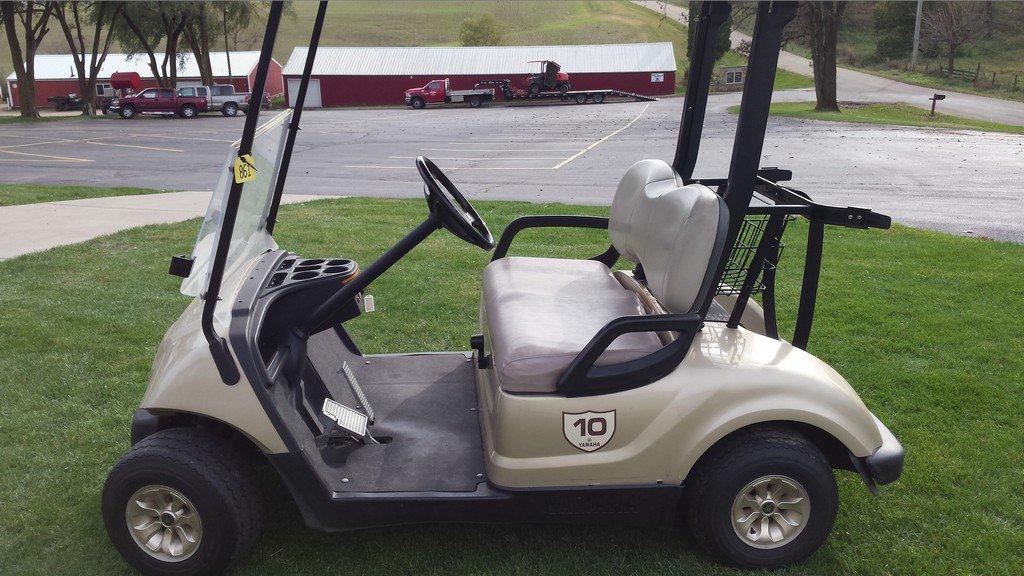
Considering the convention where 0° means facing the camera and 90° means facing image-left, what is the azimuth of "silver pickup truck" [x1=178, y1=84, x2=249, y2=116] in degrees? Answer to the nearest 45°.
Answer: approximately 90°

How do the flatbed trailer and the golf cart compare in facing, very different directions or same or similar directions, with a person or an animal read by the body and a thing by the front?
same or similar directions

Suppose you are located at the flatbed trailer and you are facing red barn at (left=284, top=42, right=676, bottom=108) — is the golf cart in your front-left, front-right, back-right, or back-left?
back-left

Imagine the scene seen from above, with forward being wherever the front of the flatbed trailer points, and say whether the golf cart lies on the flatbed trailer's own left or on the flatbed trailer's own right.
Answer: on the flatbed trailer's own left

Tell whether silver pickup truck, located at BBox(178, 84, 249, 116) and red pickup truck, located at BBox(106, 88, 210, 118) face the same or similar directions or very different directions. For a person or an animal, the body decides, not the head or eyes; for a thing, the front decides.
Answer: same or similar directions

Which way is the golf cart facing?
to the viewer's left

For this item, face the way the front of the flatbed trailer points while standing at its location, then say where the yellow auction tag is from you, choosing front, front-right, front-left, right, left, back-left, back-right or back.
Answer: left

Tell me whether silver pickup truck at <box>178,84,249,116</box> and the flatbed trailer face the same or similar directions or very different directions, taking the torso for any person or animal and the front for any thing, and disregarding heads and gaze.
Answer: same or similar directions

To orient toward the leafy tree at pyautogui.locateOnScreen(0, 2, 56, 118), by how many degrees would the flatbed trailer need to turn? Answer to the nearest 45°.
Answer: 0° — it already faces it

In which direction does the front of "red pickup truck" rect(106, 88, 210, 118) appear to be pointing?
to the viewer's left

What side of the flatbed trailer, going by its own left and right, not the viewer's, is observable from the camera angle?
left

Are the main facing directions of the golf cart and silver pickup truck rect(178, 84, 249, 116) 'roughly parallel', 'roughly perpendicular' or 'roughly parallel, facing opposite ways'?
roughly parallel

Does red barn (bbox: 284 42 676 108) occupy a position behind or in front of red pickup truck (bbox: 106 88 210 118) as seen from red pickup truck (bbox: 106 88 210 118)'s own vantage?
behind

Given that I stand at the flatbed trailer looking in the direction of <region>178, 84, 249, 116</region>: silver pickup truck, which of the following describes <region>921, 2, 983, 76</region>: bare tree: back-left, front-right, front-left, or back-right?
back-right
